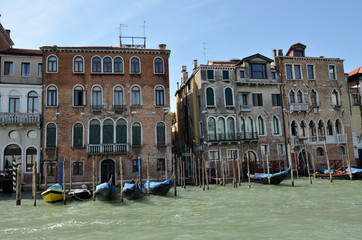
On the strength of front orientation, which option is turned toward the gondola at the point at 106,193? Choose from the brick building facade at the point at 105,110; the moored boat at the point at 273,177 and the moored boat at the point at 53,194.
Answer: the brick building facade

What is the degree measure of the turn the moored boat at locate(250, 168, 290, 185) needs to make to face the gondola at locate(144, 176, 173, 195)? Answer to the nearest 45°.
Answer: approximately 135° to its right

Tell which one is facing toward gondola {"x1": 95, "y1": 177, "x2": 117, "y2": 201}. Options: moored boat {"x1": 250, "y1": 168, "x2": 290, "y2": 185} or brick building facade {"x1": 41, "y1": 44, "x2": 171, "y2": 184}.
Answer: the brick building facade

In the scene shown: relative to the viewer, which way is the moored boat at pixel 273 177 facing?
to the viewer's right

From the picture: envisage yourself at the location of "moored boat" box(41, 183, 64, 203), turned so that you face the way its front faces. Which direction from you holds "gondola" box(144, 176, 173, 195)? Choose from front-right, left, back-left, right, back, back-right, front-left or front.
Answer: back-left

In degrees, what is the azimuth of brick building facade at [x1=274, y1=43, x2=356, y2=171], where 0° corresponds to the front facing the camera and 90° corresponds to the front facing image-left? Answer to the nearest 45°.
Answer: approximately 0°

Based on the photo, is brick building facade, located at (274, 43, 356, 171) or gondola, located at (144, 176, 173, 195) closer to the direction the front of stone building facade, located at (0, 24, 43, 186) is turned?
the gondola

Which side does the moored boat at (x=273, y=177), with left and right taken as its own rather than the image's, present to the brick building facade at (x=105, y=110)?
back

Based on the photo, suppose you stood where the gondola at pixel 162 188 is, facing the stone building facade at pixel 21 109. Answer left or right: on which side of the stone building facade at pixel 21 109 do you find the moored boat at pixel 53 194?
left

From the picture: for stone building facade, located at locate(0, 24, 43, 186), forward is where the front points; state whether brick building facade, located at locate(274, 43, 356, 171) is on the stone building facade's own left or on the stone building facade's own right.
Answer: on the stone building facade's own left

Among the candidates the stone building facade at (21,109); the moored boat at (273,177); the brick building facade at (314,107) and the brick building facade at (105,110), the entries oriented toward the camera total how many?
3

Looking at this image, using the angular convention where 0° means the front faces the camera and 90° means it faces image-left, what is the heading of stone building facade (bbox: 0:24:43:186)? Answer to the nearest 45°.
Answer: approximately 0°

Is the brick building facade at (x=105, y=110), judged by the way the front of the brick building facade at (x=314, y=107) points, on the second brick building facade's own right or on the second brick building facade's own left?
on the second brick building facade's own right
